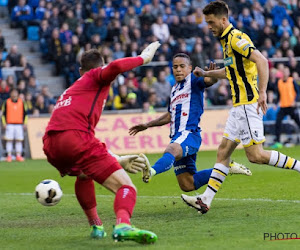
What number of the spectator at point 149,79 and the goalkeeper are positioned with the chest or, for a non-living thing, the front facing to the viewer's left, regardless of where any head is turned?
0

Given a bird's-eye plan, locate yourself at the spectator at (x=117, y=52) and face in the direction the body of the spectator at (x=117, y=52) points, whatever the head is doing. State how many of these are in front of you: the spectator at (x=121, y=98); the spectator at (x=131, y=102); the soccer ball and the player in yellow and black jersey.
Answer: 4

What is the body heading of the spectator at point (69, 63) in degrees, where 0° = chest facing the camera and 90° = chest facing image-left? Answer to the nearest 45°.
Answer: approximately 0°

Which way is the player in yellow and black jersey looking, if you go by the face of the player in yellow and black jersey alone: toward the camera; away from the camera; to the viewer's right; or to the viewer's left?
to the viewer's left

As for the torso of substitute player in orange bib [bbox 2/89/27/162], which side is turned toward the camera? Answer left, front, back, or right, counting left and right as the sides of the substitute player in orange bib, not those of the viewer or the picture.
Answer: front

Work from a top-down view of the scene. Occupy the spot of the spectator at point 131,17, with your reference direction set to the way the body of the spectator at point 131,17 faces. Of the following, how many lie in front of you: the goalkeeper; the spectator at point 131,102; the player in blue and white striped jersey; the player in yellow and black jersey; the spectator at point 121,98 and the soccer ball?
6

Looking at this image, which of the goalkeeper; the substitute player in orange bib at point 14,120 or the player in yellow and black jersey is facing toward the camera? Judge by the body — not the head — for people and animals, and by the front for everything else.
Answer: the substitute player in orange bib

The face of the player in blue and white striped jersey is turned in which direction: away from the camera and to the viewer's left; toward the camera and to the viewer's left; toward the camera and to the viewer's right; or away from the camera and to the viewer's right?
toward the camera and to the viewer's left

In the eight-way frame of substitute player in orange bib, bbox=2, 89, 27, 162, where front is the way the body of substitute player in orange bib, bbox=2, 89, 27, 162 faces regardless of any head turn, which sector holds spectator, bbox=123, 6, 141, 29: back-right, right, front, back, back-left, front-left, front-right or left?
back-left

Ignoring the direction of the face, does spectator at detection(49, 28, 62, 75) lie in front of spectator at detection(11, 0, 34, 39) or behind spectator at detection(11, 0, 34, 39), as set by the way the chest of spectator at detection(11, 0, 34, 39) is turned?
in front

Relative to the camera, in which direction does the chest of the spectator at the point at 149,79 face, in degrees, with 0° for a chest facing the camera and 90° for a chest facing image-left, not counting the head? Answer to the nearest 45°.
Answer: approximately 0°

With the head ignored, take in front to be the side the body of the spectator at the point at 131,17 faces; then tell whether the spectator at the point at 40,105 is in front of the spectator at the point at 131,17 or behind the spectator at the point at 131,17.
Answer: in front

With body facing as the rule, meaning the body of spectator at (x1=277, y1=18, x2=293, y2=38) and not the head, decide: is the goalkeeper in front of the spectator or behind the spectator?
in front

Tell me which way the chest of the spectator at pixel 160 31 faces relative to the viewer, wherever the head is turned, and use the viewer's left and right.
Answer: facing the viewer

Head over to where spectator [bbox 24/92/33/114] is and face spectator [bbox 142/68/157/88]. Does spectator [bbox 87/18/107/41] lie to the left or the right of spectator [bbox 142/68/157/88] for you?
left
